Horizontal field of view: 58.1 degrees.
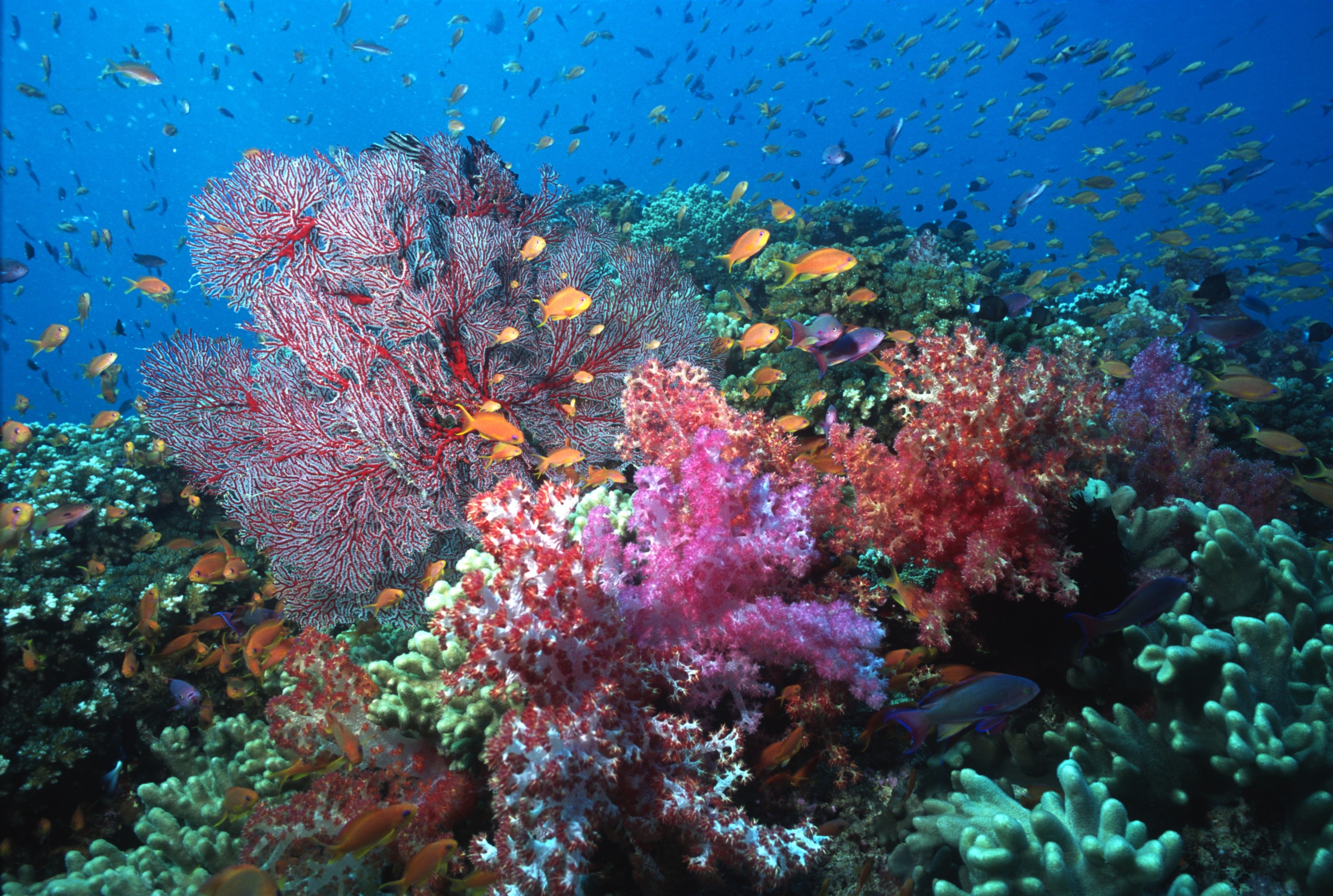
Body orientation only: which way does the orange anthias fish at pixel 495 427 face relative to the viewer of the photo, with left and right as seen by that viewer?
facing to the right of the viewer

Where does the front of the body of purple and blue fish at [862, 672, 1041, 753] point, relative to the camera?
to the viewer's right

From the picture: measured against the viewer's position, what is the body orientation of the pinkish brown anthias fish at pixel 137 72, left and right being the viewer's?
facing to the right of the viewer

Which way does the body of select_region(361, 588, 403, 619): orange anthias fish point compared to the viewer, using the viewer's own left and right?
facing to the right of the viewer

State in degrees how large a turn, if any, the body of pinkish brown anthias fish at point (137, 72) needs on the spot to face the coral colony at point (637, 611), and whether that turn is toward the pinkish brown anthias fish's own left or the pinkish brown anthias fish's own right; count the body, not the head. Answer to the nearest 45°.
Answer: approximately 90° to the pinkish brown anthias fish's own right

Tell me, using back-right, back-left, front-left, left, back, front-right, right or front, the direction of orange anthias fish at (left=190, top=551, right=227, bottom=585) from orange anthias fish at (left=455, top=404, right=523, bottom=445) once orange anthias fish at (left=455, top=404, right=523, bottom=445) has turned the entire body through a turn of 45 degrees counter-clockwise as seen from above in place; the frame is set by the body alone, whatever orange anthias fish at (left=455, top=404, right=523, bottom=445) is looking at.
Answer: left

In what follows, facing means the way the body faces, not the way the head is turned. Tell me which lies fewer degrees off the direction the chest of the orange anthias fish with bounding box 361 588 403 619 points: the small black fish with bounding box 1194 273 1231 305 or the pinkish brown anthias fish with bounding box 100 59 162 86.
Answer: the small black fish
